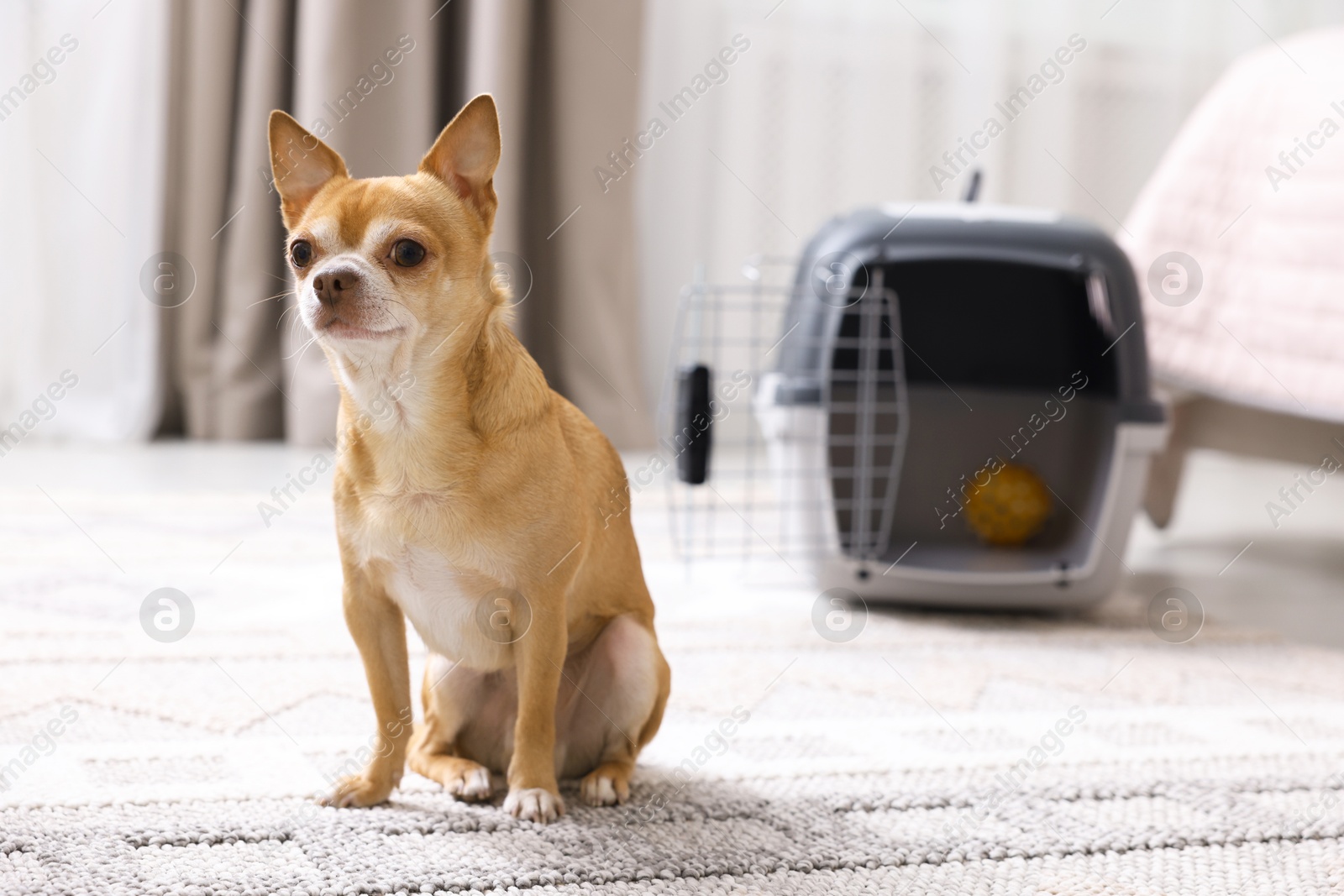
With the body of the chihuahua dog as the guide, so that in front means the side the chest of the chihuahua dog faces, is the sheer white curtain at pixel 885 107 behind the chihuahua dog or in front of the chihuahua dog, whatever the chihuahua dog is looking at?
behind

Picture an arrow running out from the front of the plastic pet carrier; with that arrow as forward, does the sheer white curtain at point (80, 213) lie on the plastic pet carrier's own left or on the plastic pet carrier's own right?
on the plastic pet carrier's own right

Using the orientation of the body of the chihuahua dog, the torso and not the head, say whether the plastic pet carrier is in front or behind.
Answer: behind

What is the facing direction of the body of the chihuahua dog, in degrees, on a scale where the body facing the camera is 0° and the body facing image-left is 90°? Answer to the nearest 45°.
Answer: approximately 45°
